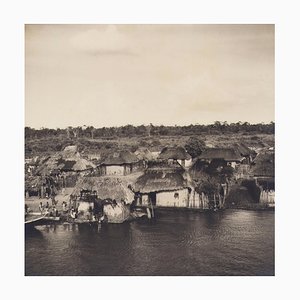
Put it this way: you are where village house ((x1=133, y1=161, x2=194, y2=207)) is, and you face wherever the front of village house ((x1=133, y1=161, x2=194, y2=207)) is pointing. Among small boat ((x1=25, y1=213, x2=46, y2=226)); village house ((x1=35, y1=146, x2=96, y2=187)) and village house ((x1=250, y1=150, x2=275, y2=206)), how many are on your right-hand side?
2

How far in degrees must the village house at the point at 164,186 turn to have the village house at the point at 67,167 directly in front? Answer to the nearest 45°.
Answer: approximately 90° to its right

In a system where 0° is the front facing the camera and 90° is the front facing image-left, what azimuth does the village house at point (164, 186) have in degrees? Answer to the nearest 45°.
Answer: approximately 0°
